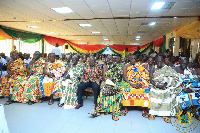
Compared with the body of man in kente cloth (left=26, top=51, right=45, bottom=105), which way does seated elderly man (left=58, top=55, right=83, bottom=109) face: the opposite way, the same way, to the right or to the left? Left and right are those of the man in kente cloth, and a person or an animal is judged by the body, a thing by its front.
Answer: the same way

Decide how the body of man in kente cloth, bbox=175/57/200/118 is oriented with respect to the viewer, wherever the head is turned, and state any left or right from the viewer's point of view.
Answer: facing the viewer

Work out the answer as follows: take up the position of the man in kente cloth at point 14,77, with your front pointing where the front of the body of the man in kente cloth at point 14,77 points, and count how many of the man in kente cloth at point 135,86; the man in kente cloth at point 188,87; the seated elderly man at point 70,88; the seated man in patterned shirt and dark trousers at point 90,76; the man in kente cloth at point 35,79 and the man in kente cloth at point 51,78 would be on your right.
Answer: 0

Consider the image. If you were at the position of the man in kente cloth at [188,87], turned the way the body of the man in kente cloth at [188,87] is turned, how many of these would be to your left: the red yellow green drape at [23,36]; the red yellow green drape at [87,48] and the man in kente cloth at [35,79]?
0

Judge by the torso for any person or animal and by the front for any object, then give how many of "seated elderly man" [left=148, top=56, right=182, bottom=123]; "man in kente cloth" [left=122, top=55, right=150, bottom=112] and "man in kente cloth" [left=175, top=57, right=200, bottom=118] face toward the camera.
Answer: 3

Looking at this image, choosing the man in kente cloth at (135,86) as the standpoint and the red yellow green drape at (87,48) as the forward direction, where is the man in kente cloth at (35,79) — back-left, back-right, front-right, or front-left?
front-left

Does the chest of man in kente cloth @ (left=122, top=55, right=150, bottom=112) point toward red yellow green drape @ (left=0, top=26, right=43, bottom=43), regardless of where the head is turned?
no

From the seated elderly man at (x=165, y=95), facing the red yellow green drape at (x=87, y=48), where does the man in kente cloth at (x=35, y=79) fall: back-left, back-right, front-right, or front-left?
front-left

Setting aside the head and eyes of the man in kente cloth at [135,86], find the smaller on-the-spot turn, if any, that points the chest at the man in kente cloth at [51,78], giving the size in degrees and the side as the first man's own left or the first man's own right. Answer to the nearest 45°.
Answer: approximately 90° to the first man's own right

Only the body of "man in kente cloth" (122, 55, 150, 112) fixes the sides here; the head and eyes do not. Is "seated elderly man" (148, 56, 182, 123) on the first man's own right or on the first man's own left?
on the first man's own left

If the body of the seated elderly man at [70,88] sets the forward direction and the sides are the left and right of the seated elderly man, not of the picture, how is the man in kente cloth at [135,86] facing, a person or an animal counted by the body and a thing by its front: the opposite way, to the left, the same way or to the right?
the same way

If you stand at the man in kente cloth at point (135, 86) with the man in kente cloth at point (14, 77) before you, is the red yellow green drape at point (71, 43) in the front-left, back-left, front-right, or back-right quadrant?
front-right

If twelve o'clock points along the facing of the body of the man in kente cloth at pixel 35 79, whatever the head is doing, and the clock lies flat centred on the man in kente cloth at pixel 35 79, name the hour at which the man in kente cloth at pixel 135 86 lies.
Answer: the man in kente cloth at pixel 135 86 is roughly at 9 o'clock from the man in kente cloth at pixel 35 79.

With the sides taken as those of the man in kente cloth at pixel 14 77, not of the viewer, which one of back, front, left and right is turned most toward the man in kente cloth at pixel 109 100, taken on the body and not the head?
left

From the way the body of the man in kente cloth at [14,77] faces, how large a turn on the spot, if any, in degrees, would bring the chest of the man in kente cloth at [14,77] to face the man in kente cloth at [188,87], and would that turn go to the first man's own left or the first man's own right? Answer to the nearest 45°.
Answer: approximately 90° to the first man's own left

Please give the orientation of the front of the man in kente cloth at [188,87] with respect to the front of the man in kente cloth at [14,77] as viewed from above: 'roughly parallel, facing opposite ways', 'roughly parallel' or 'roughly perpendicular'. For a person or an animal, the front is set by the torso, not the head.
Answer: roughly parallel

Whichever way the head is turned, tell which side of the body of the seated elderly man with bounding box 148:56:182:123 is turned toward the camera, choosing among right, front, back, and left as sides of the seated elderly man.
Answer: front

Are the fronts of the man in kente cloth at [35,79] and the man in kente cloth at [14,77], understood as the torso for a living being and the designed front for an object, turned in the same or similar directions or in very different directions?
same or similar directions

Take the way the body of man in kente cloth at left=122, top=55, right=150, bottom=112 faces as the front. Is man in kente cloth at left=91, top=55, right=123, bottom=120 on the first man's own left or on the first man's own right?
on the first man's own right

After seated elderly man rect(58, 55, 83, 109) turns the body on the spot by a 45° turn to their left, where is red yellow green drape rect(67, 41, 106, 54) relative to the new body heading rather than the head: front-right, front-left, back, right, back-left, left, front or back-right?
back

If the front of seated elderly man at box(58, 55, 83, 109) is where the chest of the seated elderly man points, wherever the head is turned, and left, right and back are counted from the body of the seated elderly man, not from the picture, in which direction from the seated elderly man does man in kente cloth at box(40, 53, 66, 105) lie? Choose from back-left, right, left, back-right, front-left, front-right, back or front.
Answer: right
